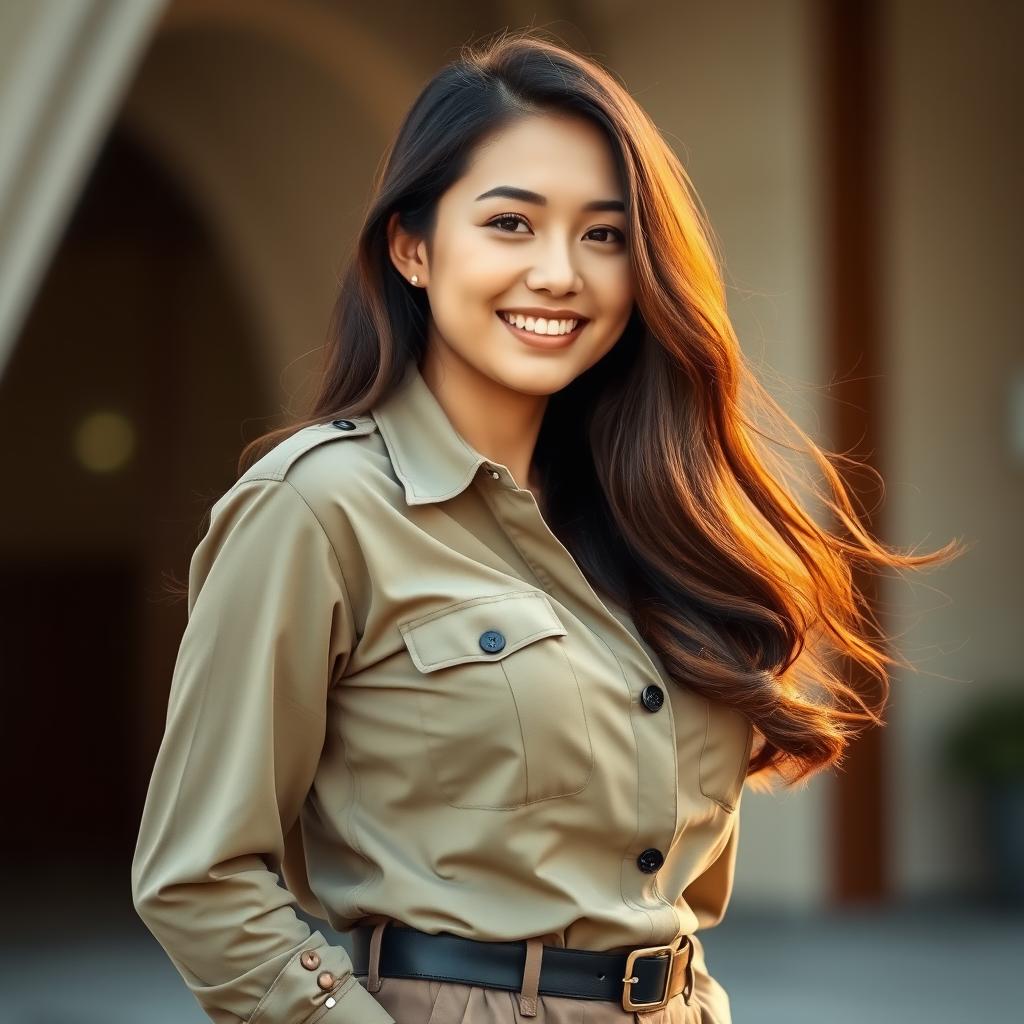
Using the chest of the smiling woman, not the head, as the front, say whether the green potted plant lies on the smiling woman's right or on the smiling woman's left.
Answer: on the smiling woman's left

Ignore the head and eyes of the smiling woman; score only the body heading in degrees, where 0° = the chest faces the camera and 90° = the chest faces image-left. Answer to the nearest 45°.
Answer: approximately 315°
